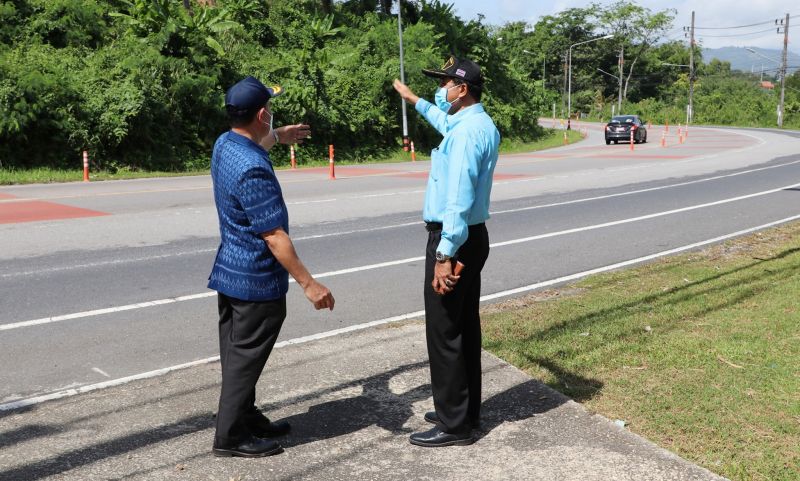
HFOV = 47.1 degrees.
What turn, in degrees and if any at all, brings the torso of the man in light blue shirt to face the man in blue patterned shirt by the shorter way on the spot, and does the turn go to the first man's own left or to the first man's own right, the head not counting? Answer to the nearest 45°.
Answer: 0° — they already face them

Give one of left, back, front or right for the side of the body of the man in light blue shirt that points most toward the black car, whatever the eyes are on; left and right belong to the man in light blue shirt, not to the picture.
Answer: right

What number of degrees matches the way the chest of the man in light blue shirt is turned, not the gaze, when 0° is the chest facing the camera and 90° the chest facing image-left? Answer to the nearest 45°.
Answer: approximately 90°

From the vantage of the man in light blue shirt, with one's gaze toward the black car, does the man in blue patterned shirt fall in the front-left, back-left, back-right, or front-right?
back-left

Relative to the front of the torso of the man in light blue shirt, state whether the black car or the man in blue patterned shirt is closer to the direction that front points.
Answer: the man in blue patterned shirt

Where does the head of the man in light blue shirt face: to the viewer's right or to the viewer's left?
to the viewer's left
